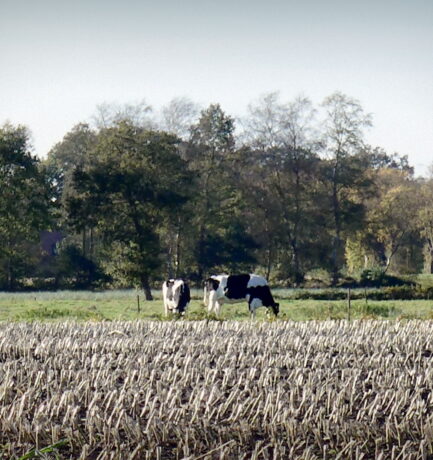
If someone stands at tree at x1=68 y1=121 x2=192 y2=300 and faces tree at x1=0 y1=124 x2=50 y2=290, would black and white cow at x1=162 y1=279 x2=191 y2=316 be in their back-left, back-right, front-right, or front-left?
back-left

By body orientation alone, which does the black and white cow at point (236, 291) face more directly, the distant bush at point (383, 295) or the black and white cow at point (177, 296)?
the distant bush

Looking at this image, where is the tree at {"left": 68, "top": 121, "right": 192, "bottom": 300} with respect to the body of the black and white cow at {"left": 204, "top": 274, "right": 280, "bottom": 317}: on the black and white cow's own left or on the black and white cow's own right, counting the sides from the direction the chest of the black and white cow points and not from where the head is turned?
on the black and white cow's own left

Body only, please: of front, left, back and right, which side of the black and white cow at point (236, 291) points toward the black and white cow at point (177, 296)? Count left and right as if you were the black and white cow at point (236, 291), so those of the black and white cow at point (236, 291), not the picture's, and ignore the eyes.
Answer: back

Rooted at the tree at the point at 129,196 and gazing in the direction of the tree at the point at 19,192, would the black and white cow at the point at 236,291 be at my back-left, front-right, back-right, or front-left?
back-left

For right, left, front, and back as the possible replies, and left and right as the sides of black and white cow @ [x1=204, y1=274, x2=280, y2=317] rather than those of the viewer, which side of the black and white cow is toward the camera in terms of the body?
right

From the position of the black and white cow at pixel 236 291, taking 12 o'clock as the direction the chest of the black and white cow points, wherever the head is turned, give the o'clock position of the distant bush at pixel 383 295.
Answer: The distant bush is roughly at 10 o'clock from the black and white cow.

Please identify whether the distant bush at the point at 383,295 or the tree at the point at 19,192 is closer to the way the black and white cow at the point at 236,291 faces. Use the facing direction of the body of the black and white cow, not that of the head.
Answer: the distant bush

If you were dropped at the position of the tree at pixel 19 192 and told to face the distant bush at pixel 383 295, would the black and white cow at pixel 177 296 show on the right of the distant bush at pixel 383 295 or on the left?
right

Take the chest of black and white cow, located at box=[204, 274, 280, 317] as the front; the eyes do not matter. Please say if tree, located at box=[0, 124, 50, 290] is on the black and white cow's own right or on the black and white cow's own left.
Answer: on the black and white cow's own left
